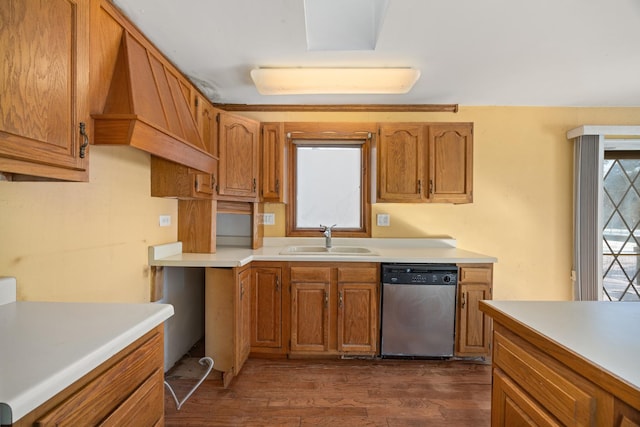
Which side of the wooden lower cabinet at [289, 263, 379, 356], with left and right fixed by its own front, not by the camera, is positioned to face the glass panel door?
left

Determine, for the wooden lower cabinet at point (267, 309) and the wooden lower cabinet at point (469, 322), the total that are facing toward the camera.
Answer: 2

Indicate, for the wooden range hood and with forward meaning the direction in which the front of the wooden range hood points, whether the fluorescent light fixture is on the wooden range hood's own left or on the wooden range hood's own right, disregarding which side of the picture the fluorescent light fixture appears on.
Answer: on the wooden range hood's own left

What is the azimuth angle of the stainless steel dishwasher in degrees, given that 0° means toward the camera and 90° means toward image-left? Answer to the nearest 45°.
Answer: approximately 0°

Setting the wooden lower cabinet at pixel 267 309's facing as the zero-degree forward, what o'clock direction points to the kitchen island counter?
The kitchen island counter is roughly at 11 o'clock from the wooden lower cabinet.

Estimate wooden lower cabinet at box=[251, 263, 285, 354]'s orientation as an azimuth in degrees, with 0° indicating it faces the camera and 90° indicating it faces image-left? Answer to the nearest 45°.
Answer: approximately 0°

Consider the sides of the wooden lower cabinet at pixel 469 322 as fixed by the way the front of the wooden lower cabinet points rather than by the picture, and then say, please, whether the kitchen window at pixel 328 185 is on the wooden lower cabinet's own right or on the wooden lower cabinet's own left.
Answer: on the wooden lower cabinet's own right
